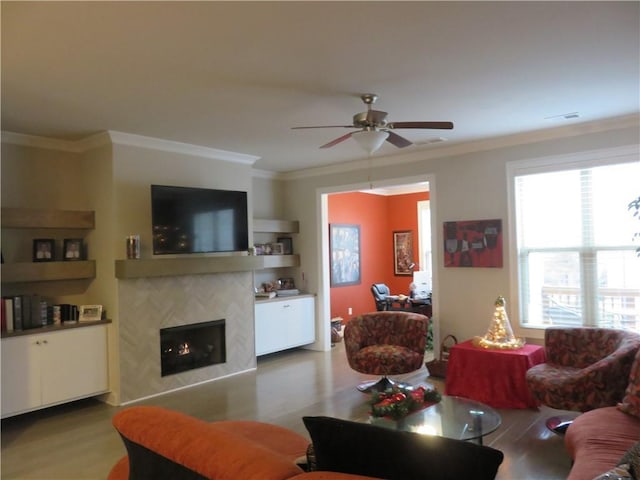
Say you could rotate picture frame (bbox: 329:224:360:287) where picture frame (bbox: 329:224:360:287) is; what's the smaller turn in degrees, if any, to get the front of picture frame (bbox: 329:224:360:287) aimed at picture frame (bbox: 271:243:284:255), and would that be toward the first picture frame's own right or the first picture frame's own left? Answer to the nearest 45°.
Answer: approximately 90° to the first picture frame's own right

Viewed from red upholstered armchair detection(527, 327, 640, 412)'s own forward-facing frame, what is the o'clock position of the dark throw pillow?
The dark throw pillow is roughly at 11 o'clock from the red upholstered armchair.

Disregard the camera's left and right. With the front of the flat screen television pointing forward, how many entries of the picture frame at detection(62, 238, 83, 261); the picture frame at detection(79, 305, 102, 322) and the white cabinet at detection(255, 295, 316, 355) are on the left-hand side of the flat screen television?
1

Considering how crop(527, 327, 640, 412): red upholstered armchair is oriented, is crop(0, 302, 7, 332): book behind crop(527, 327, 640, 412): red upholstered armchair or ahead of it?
ahead

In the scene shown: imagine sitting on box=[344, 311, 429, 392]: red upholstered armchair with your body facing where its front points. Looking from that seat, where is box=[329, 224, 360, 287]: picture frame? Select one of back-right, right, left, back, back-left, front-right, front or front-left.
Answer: back

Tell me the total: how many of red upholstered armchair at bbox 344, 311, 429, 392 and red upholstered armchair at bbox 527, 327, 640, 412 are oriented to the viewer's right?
0

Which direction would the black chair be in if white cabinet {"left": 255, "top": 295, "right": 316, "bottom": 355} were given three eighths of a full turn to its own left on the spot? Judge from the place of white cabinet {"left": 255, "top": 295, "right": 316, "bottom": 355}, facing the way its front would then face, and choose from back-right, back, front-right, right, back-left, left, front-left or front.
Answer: front-right

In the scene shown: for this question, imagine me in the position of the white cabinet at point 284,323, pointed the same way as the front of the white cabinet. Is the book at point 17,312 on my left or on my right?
on my right

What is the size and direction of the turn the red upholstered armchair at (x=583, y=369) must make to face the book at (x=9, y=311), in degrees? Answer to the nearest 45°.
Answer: approximately 45° to its right

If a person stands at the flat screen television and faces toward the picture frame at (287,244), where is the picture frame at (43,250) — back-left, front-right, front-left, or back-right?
back-left

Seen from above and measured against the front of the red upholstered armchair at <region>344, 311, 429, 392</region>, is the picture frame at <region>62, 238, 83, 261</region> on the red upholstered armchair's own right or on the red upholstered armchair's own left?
on the red upholstered armchair's own right

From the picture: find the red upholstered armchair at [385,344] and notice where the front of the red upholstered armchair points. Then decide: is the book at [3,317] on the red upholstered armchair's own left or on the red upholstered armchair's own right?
on the red upholstered armchair's own right
